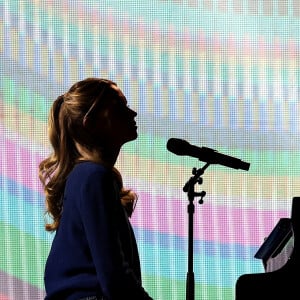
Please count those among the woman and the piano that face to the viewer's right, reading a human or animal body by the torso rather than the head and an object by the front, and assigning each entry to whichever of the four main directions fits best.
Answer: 1

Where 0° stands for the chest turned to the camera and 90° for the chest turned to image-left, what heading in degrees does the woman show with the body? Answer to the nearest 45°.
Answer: approximately 270°

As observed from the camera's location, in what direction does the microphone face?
facing to the left of the viewer

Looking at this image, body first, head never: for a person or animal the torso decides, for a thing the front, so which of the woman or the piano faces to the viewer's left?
the piano

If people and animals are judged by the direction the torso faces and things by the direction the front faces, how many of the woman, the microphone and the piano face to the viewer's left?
2

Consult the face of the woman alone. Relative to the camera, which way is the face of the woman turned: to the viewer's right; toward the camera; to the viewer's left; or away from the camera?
to the viewer's right

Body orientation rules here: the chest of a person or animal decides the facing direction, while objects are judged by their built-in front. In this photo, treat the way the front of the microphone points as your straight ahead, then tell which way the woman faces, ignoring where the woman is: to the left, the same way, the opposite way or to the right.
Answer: the opposite way

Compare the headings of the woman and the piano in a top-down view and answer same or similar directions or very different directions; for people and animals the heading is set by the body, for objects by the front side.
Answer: very different directions

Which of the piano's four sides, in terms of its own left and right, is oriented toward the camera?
left
